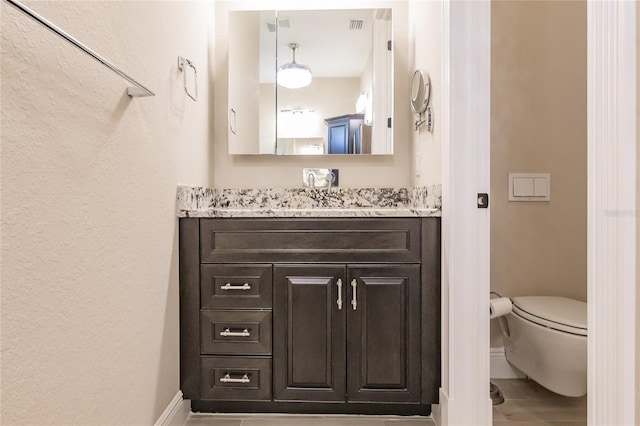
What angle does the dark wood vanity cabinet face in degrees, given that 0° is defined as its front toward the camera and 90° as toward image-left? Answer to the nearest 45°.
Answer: approximately 0°

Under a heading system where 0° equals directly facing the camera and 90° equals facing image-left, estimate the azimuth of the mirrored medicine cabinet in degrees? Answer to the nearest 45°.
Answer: approximately 0°

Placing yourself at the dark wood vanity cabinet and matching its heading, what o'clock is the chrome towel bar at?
The chrome towel bar is roughly at 1 o'clock from the dark wood vanity cabinet.

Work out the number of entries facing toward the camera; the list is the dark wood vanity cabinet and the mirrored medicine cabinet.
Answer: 2

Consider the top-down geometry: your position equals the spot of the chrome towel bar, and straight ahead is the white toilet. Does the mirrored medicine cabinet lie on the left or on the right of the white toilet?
left
